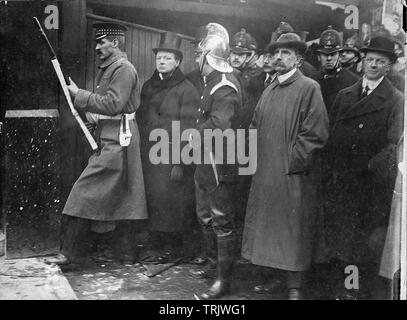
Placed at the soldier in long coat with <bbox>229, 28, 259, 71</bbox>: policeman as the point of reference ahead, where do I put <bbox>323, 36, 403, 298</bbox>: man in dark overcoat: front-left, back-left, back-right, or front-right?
front-right

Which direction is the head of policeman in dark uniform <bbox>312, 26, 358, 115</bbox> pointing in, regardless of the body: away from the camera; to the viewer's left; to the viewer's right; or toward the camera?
toward the camera

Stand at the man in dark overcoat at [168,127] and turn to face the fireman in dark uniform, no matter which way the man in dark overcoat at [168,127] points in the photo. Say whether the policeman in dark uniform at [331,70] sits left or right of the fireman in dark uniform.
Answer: left

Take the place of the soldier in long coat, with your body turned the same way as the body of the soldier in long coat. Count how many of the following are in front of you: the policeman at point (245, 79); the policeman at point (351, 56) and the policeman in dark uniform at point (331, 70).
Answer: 0

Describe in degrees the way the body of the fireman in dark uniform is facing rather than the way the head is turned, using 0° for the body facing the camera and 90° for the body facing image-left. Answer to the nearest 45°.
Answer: approximately 90°

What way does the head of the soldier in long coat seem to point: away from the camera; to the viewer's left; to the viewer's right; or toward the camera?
to the viewer's left

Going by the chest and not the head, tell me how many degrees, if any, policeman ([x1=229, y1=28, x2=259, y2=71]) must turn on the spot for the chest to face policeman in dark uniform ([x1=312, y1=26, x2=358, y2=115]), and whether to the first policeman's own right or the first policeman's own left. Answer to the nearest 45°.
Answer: approximately 135° to the first policeman's own left

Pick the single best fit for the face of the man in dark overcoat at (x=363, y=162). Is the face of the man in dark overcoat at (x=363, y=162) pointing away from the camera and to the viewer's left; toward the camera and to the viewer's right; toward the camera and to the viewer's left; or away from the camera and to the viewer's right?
toward the camera and to the viewer's left

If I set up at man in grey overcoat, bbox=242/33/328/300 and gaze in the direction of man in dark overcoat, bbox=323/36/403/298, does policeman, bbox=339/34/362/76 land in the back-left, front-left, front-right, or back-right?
front-left

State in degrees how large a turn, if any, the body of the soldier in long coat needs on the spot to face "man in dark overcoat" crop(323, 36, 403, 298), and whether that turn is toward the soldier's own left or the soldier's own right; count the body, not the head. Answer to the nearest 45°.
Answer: approximately 180°

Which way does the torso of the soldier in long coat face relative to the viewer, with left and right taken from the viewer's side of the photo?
facing to the left of the viewer

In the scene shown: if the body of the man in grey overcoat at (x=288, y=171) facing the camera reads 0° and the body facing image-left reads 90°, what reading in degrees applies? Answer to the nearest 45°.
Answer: approximately 45°

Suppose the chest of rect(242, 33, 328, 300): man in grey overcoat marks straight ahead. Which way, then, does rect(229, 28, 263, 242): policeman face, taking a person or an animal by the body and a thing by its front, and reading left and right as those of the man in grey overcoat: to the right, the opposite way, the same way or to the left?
the same way

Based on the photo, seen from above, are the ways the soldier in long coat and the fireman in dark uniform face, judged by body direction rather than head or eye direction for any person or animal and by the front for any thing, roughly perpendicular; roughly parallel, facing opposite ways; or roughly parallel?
roughly parallel

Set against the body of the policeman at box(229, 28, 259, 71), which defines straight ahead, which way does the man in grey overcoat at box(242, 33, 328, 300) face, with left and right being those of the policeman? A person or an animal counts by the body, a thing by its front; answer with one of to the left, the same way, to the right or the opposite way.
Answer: the same way

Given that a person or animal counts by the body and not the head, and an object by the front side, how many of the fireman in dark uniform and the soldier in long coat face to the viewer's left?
2
